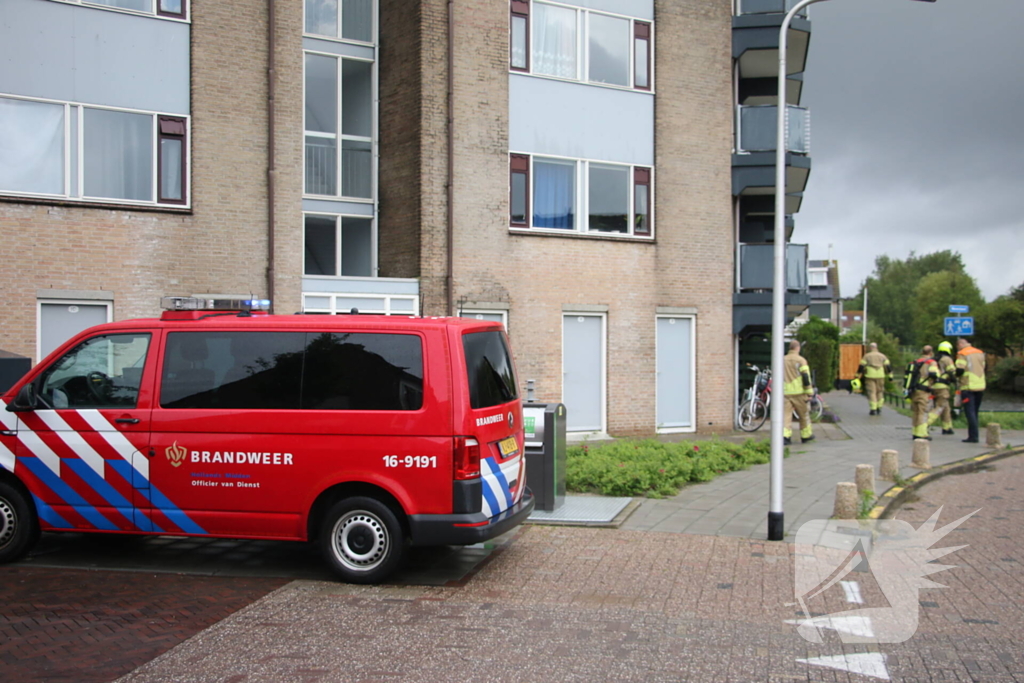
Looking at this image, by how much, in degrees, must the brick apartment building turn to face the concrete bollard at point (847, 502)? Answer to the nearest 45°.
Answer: approximately 45° to its left

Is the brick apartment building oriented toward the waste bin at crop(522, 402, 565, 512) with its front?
yes

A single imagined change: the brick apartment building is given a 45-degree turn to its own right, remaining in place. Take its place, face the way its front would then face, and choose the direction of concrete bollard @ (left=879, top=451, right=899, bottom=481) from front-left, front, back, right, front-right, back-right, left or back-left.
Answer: left

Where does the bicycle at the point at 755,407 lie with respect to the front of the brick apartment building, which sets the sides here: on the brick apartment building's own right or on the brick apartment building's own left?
on the brick apartment building's own left

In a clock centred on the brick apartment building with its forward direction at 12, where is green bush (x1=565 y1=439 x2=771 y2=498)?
The green bush is roughly at 11 o'clock from the brick apartment building.

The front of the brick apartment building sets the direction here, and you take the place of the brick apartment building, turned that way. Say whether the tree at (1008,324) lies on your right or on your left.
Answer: on your left

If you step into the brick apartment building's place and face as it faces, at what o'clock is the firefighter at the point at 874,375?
The firefighter is roughly at 8 o'clock from the brick apartment building.

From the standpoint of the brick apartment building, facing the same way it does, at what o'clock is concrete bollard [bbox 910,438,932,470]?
The concrete bollard is roughly at 10 o'clock from the brick apartment building.

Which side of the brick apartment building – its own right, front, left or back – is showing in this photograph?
front

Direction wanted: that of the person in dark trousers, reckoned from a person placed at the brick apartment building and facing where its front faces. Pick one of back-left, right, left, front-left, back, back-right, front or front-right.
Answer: left

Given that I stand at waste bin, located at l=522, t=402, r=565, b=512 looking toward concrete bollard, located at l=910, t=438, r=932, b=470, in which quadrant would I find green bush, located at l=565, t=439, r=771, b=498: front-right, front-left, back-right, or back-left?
front-left

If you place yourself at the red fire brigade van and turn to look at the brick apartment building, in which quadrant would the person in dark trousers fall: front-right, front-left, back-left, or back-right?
front-right

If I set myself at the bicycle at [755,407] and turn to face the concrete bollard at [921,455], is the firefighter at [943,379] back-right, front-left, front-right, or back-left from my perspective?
front-left

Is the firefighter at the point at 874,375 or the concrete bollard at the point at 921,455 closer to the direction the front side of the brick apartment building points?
the concrete bollard

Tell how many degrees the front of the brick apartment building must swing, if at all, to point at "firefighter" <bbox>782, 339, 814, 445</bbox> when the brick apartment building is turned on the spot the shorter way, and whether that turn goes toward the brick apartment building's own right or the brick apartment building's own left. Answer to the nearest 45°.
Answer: approximately 90° to the brick apartment building's own left

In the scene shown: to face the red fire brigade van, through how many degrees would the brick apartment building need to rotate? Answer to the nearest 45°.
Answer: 0° — it already faces it

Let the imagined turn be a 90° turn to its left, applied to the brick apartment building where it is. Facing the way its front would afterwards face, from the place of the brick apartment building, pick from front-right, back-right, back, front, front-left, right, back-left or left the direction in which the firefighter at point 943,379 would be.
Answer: front

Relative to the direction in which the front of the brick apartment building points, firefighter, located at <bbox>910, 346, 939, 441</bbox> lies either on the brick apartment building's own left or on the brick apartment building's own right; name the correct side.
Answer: on the brick apartment building's own left
